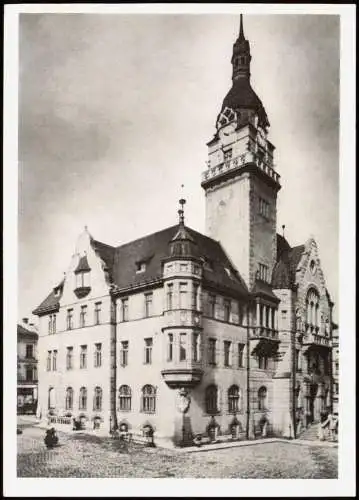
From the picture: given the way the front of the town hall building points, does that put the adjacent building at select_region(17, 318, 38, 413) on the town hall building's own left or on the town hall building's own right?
on the town hall building's own right

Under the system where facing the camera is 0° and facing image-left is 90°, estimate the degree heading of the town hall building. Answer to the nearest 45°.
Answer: approximately 315°
